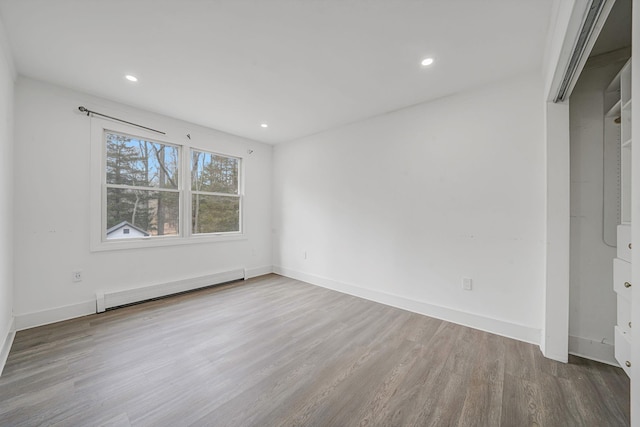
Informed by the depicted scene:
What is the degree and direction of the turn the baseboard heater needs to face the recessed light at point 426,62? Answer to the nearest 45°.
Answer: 0° — it already faces it

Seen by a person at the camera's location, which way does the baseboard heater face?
facing the viewer and to the right of the viewer
